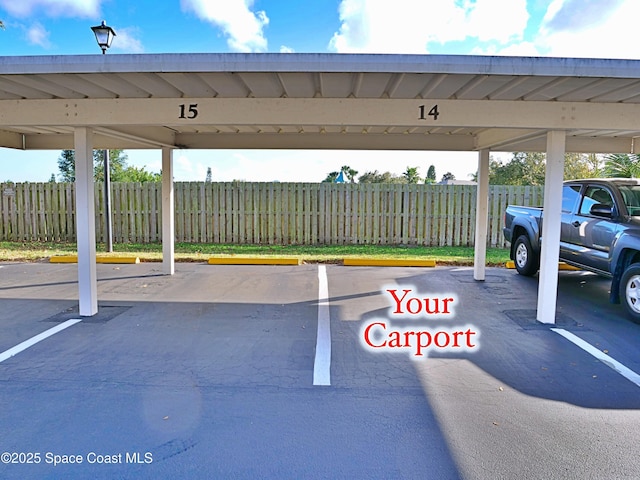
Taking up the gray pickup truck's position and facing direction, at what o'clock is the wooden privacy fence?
The wooden privacy fence is roughly at 5 o'clock from the gray pickup truck.

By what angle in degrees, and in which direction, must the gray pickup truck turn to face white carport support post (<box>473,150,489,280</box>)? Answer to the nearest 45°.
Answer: approximately 135° to its right

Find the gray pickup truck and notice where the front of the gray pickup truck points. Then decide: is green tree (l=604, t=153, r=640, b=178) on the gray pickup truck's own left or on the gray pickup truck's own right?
on the gray pickup truck's own left

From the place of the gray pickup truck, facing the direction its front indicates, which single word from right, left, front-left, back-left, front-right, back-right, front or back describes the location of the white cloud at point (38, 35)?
back-right

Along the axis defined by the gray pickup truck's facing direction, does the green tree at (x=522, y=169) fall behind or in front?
behind

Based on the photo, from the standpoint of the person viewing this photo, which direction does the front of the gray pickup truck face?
facing the viewer and to the right of the viewer

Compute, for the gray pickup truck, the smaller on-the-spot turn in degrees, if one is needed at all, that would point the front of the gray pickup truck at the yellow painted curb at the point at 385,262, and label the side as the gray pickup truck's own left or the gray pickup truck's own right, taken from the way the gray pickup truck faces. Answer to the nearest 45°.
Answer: approximately 135° to the gray pickup truck's own right

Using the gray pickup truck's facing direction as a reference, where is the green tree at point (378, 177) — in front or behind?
behind
